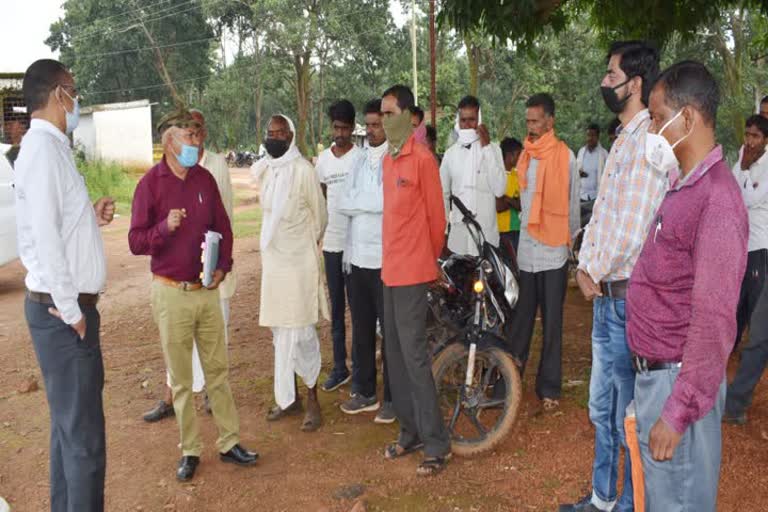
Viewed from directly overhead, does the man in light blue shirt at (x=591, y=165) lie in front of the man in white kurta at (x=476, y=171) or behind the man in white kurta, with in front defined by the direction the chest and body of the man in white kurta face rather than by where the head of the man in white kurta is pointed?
behind

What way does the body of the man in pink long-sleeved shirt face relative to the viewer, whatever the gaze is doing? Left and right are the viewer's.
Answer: facing to the left of the viewer

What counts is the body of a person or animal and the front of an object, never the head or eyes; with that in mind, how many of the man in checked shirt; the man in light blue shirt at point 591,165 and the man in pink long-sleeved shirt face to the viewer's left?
2

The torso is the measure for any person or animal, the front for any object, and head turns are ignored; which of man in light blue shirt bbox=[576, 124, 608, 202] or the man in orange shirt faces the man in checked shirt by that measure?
the man in light blue shirt

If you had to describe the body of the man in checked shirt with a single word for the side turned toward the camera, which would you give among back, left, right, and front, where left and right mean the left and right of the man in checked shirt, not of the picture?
left

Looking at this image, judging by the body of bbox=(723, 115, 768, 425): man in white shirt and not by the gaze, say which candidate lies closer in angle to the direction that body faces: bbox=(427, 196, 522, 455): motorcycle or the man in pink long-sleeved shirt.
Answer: the motorcycle

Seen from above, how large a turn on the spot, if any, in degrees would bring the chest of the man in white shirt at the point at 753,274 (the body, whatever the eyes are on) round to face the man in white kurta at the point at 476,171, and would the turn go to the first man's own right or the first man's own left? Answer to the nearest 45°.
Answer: approximately 45° to the first man's own right

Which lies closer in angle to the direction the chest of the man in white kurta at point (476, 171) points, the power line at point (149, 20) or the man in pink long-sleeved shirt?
the man in pink long-sleeved shirt
